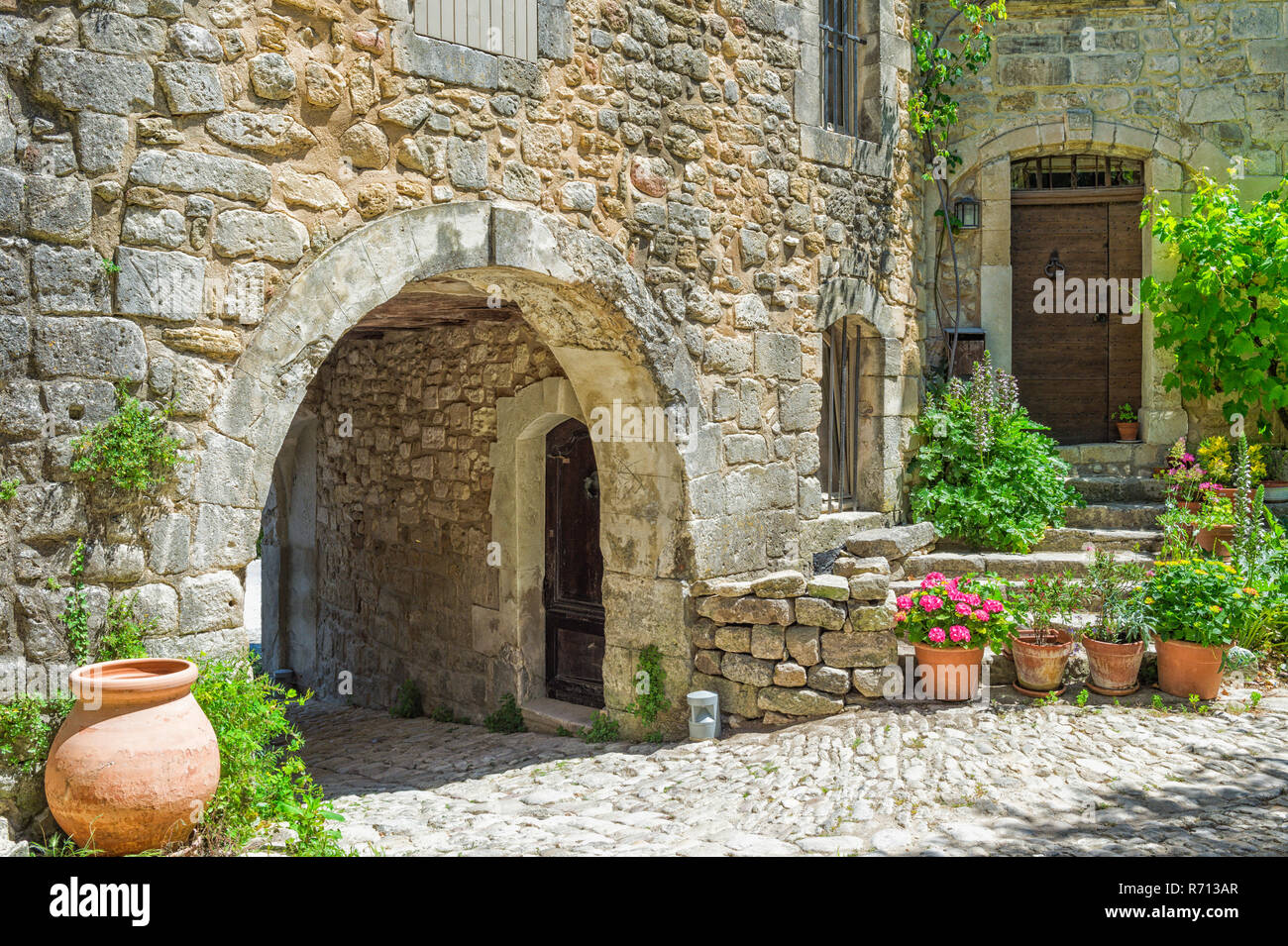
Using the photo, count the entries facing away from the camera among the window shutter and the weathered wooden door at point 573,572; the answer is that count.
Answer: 0

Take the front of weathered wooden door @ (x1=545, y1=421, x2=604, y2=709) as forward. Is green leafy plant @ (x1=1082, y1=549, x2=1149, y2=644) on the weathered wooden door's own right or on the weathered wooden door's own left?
on the weathered wooden door's own left

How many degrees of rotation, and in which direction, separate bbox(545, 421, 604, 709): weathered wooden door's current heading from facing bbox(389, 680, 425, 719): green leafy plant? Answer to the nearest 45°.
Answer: approximately 90° to its right

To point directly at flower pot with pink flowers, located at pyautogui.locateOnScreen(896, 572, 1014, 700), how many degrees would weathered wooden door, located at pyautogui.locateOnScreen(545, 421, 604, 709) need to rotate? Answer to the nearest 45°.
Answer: approximately 90° to its left

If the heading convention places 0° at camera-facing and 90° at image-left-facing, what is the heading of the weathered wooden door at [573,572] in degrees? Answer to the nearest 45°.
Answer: approximately 45°

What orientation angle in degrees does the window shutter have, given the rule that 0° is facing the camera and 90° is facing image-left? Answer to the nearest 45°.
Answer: approximately 315°

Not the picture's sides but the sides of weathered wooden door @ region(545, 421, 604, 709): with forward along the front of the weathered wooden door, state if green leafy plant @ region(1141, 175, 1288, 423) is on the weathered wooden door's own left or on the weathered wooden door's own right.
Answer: on the weathered wooden door's own left

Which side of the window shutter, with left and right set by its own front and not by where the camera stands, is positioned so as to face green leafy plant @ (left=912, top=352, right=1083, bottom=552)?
left
